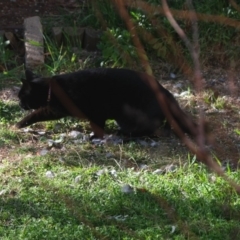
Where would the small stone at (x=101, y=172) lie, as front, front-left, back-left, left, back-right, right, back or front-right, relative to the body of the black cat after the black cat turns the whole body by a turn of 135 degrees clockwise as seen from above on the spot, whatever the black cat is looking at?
back-right

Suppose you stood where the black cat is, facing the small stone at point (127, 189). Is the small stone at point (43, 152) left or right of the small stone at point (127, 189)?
right

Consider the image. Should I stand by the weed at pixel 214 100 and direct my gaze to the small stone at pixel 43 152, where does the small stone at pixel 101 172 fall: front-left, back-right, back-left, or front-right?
front-left

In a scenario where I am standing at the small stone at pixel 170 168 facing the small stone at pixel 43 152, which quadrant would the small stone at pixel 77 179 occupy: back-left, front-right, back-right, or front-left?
front-left

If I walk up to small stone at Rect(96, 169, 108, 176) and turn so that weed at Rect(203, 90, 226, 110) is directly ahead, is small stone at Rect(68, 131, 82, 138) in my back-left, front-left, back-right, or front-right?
front-left

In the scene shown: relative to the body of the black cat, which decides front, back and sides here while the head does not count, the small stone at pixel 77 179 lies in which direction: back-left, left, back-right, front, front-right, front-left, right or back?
left

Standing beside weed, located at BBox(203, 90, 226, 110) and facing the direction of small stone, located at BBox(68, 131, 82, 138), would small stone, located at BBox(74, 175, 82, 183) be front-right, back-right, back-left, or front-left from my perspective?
front-left

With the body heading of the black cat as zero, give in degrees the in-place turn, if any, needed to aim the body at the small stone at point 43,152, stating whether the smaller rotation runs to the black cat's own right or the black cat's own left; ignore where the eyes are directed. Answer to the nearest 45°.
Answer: approximately 45° to the black cat's own left

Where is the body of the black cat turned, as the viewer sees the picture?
to the viewer's left

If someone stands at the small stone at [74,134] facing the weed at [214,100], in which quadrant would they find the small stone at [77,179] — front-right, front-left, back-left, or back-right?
back-right

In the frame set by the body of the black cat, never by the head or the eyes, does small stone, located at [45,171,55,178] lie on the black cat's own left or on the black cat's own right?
on the black cat's own left

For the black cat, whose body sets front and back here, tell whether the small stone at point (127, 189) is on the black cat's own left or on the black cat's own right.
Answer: on the black cat's own left

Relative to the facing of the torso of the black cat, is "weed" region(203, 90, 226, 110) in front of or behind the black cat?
behind
